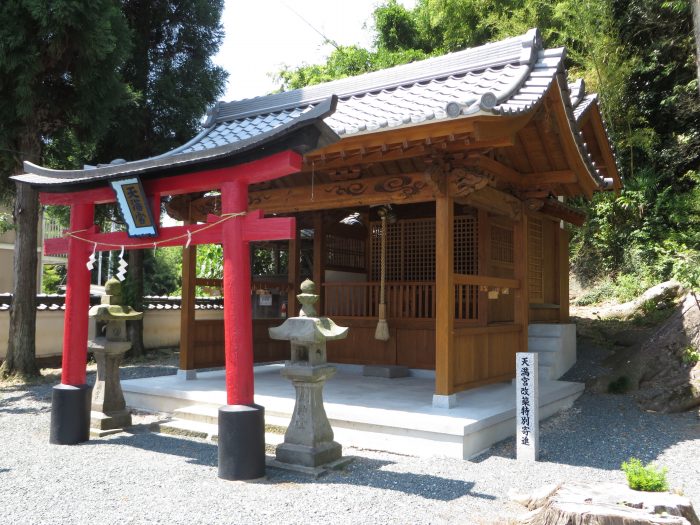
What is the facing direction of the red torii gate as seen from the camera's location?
facing the viewer and to the left of the viewer

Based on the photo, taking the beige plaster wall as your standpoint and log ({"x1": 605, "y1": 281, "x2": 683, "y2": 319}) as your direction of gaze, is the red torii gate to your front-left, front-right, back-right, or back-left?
front-right

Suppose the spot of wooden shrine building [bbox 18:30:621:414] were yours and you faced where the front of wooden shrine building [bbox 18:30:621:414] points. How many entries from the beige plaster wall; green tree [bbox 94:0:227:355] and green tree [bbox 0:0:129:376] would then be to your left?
0

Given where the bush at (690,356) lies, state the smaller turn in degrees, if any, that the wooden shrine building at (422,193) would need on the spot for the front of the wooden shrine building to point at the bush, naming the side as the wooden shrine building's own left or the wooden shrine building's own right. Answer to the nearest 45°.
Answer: approximately 135° to the wooden shrine building's own left

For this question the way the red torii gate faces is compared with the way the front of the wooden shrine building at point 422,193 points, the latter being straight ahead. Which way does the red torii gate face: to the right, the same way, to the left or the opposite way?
the same way

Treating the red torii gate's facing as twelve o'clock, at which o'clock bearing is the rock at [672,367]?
The rock is roughly at 7 o'clock from the red torii gate.

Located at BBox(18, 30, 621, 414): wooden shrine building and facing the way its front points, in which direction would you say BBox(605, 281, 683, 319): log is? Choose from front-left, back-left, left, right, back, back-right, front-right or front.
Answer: back

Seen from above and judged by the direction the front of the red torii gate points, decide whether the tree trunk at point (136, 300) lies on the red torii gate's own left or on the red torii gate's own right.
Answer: on the red torii gate's own right

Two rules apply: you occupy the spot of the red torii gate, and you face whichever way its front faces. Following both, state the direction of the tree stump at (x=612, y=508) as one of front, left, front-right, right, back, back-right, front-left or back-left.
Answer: left

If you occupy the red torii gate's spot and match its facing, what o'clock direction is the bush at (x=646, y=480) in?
The bush is roughly at 9 o'clock from the red torii gate.

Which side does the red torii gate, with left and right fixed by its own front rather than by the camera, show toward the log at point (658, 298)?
back

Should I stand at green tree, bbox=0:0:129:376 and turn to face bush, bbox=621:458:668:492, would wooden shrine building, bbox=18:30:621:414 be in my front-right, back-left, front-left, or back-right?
front-left

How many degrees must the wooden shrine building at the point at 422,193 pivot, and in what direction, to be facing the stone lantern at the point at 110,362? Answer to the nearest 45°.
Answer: approximately 45° to its right

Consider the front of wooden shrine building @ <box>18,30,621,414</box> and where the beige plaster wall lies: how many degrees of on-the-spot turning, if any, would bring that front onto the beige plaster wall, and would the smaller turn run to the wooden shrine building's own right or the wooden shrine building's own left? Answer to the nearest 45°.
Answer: approximately 90° to the wooden shrine building's own right

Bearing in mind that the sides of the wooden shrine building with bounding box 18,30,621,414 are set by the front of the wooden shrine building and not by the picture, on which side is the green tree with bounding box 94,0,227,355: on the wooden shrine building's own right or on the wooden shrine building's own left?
on the wooden shrine building's own right

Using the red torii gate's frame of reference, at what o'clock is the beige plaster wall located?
The beige plaster wall is roughly at 4 o'clock from the red torii gate.
